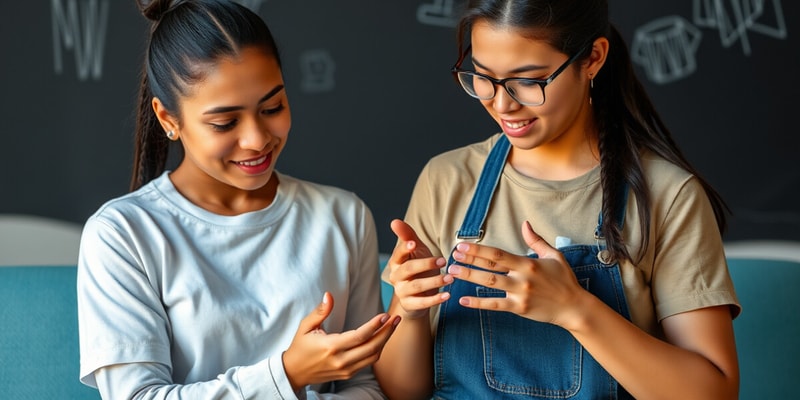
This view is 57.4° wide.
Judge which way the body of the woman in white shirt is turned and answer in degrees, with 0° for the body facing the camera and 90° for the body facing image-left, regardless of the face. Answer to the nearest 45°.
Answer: approximately 315°
